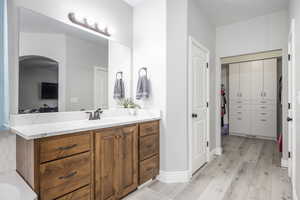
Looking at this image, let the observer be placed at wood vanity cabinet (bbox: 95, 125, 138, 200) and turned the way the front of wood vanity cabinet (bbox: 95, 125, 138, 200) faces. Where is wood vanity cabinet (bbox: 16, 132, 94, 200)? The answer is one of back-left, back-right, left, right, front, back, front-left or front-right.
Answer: right

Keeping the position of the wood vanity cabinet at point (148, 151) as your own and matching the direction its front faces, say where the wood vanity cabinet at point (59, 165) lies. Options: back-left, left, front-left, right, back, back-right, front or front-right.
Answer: right

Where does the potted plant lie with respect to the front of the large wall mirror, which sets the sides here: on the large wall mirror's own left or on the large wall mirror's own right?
on the large wall mirror's own left

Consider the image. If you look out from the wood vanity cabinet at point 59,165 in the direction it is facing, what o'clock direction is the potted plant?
The potted plant is roughly at 9 o'clock from the wood vanity cabinet.

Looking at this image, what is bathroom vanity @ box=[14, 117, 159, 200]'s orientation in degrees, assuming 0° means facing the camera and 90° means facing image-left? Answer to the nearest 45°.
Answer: approximately 315°

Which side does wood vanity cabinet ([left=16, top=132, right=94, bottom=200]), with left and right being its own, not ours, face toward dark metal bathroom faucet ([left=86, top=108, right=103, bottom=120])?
left

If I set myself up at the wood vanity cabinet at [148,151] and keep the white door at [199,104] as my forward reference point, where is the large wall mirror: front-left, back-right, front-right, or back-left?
back-left
